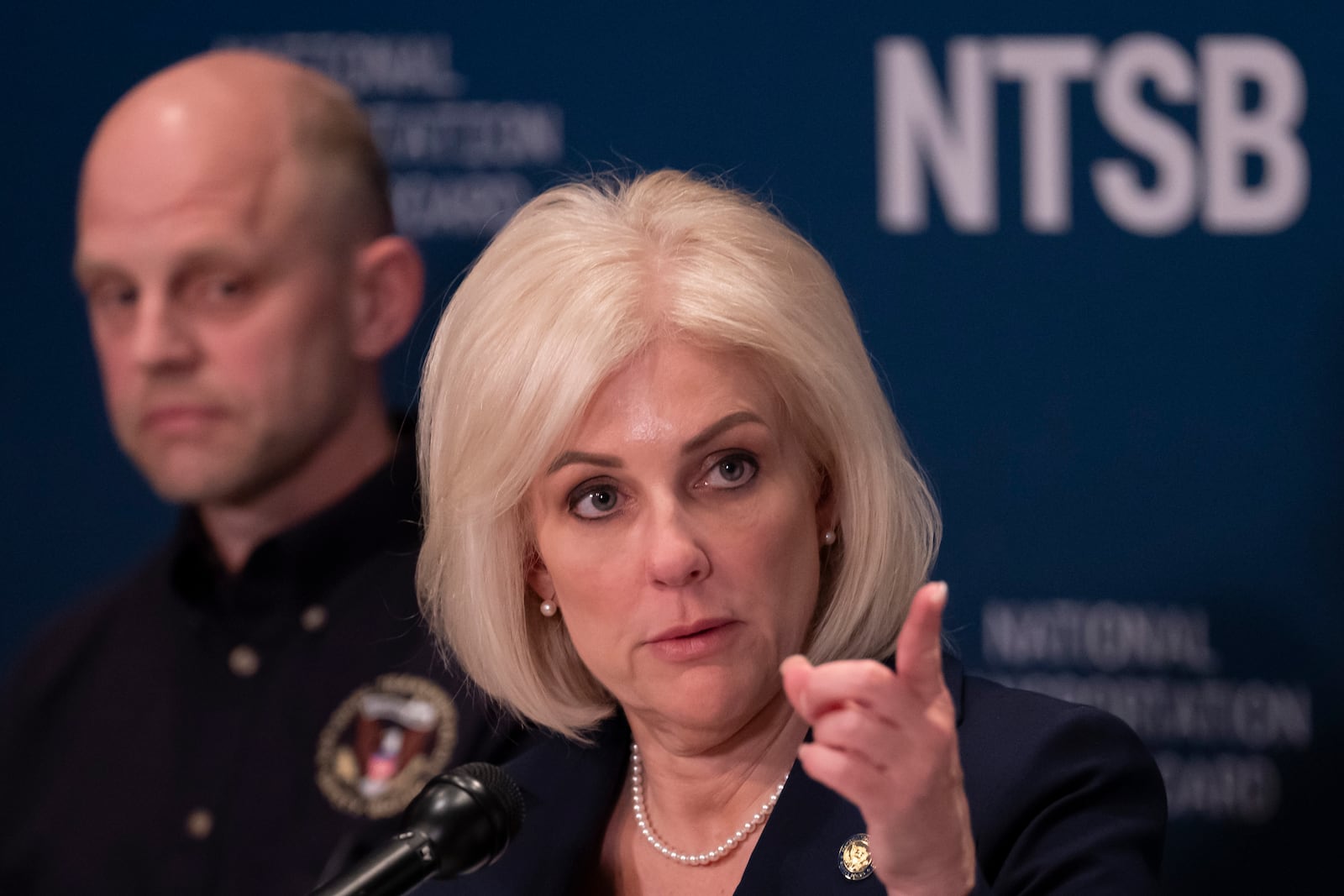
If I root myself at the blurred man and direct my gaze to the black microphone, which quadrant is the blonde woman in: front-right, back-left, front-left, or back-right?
front-left

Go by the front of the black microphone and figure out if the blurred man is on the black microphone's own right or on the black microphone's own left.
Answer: on the black microphone's own left

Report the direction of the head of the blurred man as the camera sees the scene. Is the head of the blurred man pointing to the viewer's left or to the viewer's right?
to the viewer's left

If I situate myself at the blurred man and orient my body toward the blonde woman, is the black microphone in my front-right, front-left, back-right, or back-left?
front-right

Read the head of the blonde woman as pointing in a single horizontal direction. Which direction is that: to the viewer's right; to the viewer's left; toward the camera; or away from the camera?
toward the camera

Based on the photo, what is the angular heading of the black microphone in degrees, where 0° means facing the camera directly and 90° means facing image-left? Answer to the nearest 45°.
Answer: approximately 225°
